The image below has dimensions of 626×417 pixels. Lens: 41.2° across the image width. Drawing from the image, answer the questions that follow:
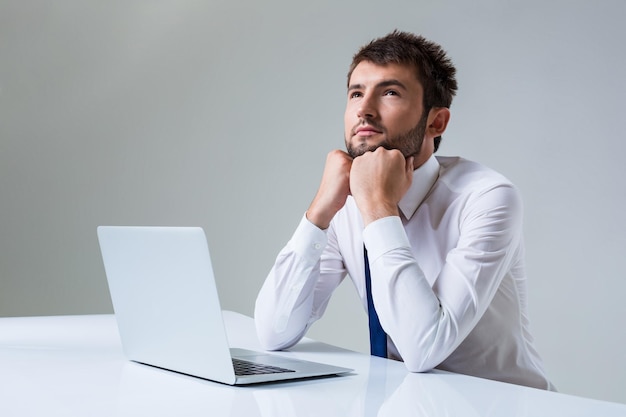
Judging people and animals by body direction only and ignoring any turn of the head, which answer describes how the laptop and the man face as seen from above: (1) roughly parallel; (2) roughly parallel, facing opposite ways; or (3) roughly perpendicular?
roughly parallel, facing opposite ways

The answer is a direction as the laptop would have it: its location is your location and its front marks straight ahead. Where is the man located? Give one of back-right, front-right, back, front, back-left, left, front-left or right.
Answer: front

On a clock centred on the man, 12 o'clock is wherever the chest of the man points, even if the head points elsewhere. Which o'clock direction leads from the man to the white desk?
The white desk is roughly at 11 o'clock from the man.

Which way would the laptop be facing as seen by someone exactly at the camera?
facing away from the viewer and to the right of the viewer

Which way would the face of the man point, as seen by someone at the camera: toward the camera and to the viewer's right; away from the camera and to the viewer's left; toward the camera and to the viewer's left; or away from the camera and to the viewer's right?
toward the camera and to the viewer's left

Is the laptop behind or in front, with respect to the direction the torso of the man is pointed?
in front

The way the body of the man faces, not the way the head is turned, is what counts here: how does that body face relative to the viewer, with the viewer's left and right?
facing the viewer and to the left of the viewer
